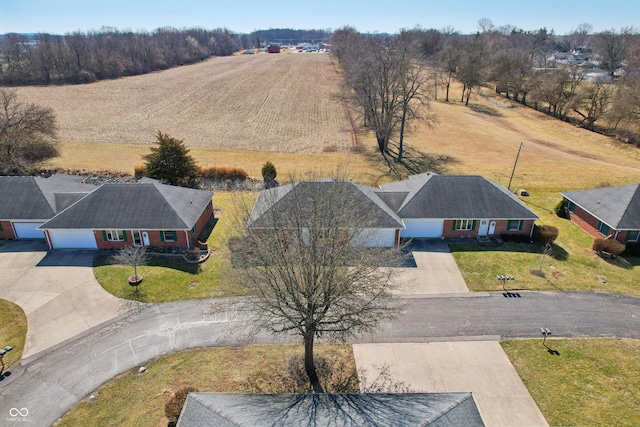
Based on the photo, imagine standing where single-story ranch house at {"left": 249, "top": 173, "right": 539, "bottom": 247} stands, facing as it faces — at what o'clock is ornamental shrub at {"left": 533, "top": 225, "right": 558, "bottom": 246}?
The ornamental shrub is roughly at 9 o'clock from the single-story ranch house.

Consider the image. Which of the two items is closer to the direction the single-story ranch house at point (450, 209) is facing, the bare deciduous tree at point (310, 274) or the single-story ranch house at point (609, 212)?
the bare deciduous tree

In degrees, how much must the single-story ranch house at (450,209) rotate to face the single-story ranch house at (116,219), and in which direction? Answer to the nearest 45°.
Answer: approximately 90° to its right

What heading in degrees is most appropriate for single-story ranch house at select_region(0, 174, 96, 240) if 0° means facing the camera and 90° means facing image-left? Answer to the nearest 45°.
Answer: approximately 0°

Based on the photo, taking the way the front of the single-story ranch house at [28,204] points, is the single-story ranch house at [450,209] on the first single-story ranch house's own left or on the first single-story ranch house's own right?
on the first single-story ranch house's own left

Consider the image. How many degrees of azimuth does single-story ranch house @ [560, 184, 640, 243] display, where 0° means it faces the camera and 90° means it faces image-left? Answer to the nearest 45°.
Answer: approximately 0°

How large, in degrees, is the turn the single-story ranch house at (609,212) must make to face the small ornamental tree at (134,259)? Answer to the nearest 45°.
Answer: approximately 45° to its right

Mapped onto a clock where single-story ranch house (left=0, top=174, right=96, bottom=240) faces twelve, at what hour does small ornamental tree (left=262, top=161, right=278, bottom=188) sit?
The small ornamental tree is roughly at 9 o'clock from the single-story ranch house.

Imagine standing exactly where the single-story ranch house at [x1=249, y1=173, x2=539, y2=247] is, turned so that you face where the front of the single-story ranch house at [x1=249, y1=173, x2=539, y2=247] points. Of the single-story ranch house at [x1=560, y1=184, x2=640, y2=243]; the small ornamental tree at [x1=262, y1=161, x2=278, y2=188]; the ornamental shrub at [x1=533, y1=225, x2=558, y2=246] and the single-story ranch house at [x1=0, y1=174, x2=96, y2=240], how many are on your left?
2
